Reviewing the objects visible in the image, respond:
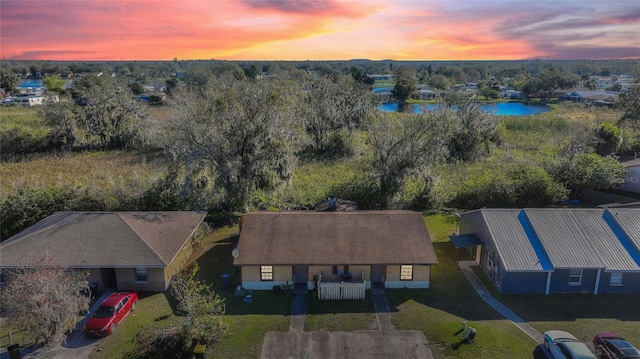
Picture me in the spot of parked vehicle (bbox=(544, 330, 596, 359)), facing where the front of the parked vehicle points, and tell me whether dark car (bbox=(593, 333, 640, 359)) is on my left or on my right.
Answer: on my right

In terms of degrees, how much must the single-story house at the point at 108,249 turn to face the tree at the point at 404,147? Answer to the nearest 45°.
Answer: approximately 90° to its left

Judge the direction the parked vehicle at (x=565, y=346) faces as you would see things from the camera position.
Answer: facing away from the viewer and to the left of the viewer

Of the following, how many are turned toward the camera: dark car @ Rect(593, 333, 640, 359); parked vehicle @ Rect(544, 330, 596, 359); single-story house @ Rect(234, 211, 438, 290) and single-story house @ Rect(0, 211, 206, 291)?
2

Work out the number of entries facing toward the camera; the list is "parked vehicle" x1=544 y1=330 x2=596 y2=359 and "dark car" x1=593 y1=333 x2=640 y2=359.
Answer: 0

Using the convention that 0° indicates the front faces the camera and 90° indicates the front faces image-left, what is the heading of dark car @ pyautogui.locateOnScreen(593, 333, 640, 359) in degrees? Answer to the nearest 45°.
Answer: approximately 135°

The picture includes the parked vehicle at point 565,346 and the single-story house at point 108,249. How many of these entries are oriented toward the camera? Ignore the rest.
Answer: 1

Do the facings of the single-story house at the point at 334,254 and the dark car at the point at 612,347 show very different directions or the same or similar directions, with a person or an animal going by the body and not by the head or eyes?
very different directions

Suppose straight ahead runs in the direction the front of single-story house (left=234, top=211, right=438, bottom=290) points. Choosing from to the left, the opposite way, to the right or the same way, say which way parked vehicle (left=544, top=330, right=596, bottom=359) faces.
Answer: the opposite way

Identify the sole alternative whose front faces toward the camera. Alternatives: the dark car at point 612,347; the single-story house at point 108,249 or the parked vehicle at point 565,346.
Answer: the single-story house

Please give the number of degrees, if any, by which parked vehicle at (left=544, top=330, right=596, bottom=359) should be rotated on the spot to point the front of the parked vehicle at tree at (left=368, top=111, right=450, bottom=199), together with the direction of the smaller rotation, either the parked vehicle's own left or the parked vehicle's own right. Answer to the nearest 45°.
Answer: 0° — it already faces it

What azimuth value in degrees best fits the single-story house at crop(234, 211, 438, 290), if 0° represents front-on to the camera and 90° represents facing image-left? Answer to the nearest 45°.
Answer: approximately 0°

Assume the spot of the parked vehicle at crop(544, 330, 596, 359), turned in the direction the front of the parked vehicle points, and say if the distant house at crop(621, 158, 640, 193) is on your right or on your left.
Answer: on your right
